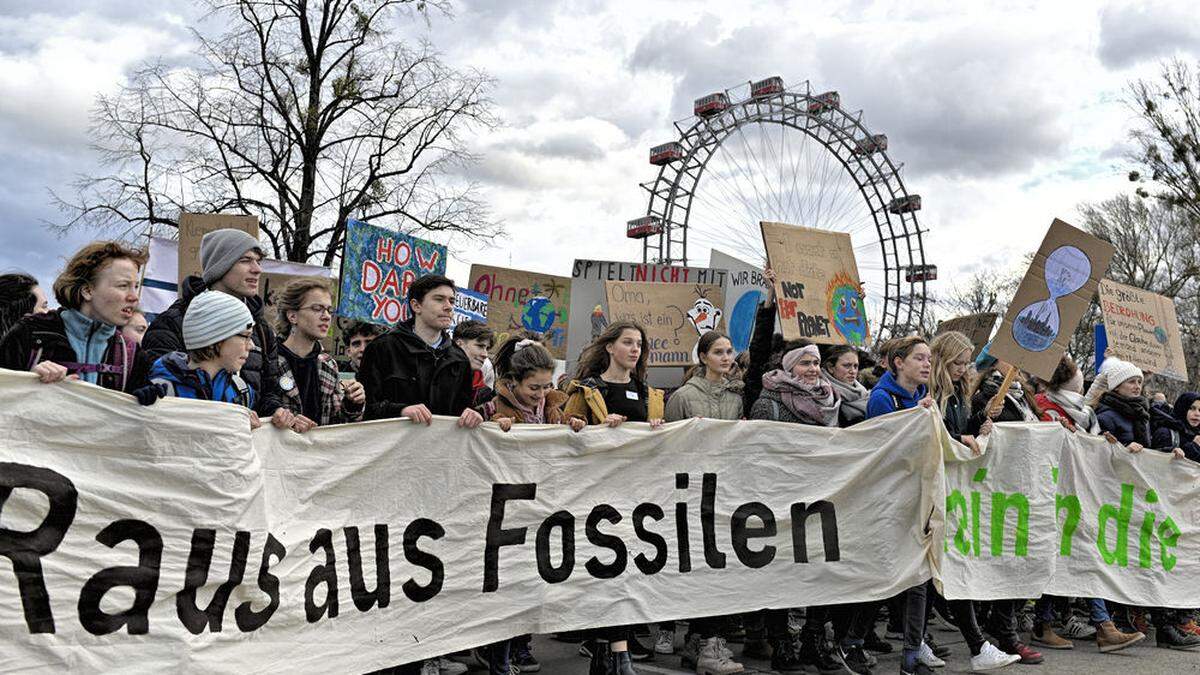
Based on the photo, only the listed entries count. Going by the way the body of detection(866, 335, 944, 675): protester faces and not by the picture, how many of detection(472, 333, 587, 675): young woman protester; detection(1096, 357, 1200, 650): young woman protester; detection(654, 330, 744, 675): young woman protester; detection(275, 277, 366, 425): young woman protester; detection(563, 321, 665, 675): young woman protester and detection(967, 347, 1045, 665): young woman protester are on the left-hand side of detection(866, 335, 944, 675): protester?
2

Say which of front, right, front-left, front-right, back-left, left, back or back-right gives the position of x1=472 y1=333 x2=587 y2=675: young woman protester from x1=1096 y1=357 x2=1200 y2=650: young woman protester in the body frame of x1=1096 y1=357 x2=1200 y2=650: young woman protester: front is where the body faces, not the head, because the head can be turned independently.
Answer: right

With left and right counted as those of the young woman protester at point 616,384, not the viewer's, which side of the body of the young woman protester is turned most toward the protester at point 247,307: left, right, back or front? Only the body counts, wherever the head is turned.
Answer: right

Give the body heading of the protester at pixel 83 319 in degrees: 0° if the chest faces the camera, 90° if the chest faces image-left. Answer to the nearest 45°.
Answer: approximately 315°

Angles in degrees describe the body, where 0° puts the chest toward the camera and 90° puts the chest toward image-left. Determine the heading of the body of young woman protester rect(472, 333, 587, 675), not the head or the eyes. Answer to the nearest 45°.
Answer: approximately 0°

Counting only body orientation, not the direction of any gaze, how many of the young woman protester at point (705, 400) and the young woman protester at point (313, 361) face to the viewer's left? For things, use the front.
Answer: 0
